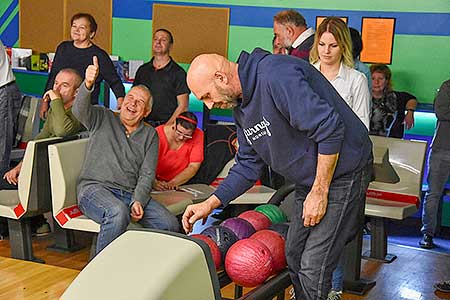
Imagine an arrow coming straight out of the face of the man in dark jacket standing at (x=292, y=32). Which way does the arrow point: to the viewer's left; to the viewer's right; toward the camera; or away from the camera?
to the viewer's left

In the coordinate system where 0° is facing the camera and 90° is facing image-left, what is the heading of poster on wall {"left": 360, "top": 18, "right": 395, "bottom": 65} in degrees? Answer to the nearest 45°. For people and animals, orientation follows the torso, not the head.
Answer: approximately 0°

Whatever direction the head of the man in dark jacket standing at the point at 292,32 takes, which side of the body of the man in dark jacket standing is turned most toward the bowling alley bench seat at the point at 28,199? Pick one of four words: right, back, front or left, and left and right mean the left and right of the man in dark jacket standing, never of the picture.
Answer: front
